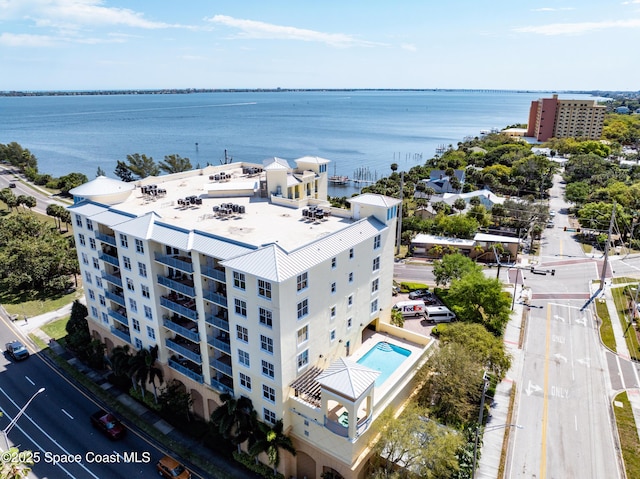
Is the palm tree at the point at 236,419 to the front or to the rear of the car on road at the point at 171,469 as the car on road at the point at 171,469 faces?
to the front
